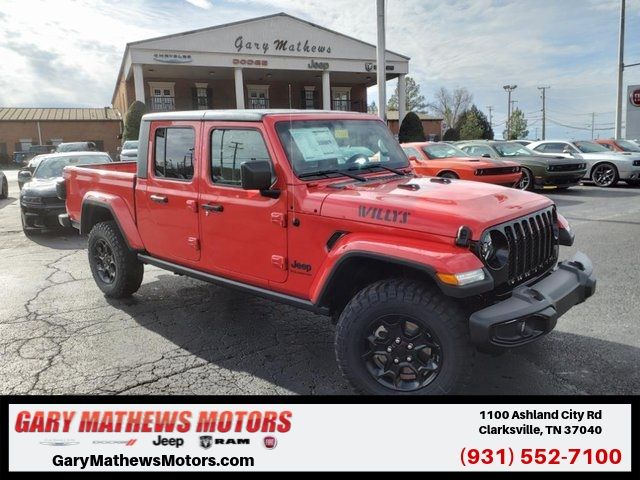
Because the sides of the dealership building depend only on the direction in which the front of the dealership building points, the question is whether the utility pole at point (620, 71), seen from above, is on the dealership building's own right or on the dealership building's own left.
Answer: on the dealership building's own left

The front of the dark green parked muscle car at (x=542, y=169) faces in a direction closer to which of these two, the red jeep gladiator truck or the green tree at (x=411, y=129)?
the red jeep gladiator truck

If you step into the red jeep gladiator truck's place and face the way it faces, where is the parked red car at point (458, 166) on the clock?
The parked red car is roughly at 8 o'clock from the red jeep gladiator truck.

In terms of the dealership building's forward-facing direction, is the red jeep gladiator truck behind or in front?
in front

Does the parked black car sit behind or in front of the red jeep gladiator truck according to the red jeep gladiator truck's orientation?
behind

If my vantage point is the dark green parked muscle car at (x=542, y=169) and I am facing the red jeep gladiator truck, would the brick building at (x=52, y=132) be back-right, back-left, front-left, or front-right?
back-right

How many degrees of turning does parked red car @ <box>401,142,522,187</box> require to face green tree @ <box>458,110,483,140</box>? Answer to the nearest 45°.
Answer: approximately 135° to its left

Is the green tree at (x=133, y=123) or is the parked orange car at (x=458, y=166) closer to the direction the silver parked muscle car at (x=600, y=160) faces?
the parked orange car

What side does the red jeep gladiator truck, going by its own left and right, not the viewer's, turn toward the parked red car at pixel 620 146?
left

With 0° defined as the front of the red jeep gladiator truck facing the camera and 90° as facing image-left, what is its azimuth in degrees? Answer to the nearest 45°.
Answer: approximately 315°

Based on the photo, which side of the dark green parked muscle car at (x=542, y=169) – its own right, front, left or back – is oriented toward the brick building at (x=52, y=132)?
back

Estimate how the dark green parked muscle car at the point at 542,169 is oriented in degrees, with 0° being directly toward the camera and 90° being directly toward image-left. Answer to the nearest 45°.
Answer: approximately 315°

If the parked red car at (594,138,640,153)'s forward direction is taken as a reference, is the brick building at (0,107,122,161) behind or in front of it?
behind
